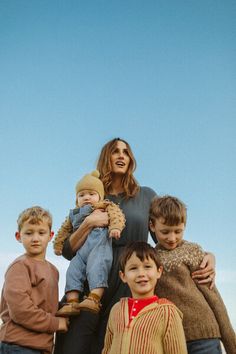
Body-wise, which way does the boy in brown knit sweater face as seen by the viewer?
toward the camera

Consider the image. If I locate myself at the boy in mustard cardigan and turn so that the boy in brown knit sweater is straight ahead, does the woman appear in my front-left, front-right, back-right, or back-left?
front-left

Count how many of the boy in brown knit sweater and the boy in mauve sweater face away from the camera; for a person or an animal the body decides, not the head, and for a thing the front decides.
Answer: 0

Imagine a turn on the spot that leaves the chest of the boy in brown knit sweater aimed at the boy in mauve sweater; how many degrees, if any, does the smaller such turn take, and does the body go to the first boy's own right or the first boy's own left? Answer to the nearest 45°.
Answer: approximately 90° to the first boy's own right

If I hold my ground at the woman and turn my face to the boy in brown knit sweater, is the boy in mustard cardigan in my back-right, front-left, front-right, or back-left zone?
front-right

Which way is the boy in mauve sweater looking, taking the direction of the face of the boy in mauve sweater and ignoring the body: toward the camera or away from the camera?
toward the camera

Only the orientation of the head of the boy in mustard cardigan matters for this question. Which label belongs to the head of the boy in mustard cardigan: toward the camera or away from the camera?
toward the camera

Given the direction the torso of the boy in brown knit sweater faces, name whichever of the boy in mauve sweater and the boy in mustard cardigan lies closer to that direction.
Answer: the boy in mustard cardigan

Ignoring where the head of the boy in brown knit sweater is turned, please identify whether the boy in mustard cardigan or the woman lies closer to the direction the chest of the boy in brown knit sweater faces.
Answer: the boy in mustard cardigan
